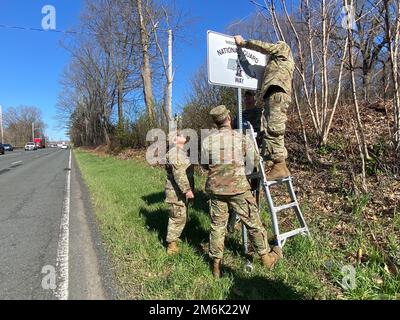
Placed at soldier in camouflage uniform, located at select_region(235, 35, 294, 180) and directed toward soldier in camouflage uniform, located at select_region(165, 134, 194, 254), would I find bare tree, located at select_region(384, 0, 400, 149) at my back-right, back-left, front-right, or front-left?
back-right

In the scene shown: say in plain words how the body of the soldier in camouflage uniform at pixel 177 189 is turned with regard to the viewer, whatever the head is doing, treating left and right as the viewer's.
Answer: facing to the right of the viewer

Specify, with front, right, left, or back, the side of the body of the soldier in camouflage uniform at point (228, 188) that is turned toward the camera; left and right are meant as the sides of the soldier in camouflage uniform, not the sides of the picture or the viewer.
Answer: back

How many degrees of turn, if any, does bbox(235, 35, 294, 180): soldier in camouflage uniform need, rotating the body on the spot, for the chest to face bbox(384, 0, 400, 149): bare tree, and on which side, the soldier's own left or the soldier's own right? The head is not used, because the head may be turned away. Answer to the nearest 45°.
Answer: approximately 135° to the soldier's own right
